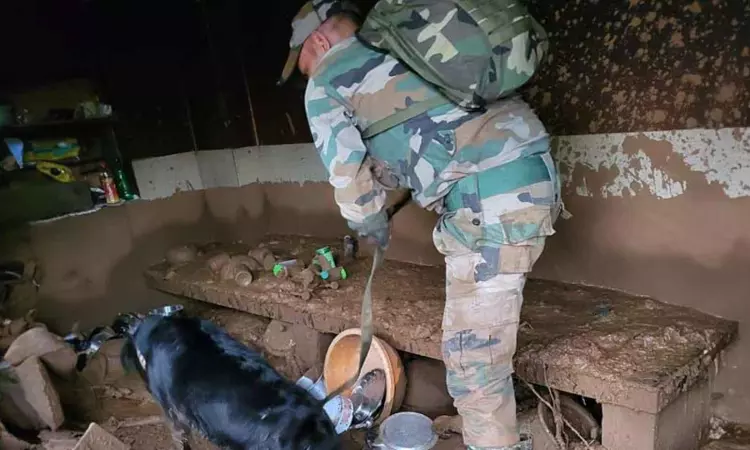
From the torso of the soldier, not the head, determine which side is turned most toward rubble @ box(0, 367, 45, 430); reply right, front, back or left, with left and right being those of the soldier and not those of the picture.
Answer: front

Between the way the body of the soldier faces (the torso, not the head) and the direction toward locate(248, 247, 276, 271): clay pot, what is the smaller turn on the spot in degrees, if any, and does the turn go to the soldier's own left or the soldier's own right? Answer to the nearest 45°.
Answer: approximately 45° to the soldier's own right

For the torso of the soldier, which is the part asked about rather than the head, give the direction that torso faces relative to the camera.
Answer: to the viewer's left

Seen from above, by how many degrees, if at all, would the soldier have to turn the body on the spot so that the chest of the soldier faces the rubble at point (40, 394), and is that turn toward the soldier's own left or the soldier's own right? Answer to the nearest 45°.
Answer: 0° — they already face it

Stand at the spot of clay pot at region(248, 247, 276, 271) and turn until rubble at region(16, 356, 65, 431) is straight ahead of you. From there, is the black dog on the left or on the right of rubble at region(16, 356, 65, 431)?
left

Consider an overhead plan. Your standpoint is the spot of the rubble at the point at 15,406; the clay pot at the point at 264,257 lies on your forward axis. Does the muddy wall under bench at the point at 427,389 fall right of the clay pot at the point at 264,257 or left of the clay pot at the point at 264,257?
right

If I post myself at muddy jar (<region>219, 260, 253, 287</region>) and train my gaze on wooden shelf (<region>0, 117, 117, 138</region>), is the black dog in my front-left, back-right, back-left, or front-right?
back-left

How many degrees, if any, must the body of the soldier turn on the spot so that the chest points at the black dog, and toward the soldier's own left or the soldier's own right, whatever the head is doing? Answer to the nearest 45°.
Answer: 0° — they already face it

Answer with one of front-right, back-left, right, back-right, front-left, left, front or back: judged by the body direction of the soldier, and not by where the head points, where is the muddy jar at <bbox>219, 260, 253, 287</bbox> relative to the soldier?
front-right
